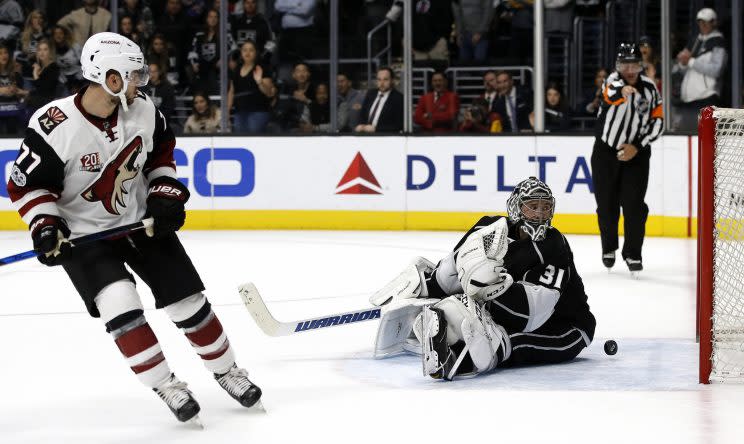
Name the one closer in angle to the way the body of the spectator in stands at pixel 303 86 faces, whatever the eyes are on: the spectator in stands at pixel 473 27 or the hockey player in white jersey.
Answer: the hockey player in white jersey

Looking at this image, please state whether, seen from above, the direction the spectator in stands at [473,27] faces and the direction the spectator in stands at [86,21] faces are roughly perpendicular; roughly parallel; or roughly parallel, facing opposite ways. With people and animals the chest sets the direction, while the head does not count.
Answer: roughly parallel

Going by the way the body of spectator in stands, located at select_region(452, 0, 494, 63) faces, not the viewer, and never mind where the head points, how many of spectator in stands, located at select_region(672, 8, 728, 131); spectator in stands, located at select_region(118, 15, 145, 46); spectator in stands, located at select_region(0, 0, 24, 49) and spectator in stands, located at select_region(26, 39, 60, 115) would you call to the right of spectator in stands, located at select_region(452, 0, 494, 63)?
3

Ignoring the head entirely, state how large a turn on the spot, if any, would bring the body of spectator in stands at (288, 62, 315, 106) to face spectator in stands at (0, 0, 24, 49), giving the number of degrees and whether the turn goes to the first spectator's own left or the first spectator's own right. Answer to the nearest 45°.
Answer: approximately 90° to the first spectator's own right

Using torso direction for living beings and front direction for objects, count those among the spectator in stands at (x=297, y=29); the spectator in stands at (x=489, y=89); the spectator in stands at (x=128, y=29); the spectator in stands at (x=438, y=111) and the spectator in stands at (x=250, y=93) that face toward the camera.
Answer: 5

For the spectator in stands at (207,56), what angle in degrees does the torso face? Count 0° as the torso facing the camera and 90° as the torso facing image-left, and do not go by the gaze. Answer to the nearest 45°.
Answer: approximately 0°

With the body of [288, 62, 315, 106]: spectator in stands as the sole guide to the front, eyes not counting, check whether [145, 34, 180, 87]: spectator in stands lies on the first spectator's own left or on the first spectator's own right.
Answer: on the first spectator's own right

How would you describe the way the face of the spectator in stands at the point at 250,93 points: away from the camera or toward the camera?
toward the camera

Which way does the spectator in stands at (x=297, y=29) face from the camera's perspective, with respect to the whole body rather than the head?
toward the camera

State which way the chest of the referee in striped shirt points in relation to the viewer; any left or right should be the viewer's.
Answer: facing the viewer

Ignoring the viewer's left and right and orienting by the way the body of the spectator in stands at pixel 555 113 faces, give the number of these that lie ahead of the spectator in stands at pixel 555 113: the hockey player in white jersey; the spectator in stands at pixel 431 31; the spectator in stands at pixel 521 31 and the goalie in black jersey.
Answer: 2

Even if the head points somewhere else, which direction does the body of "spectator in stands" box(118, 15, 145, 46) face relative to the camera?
toward the camera
